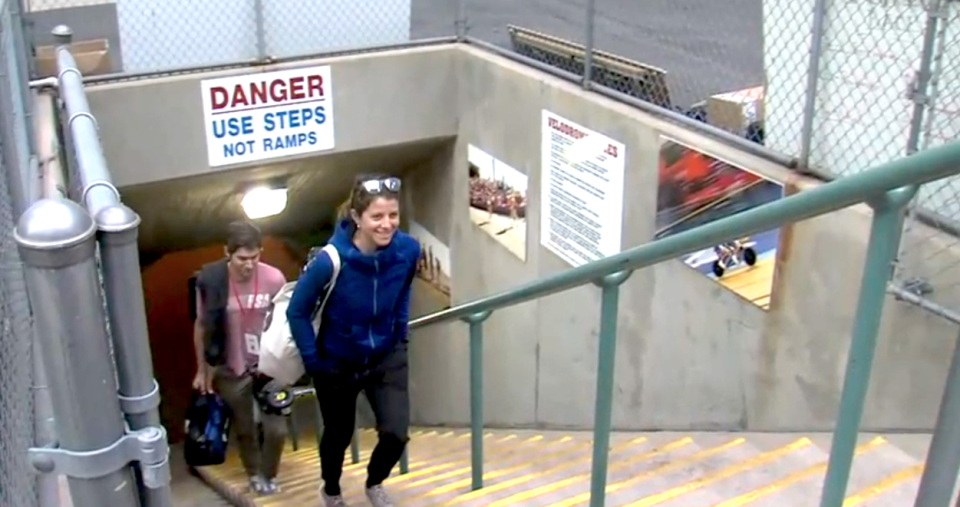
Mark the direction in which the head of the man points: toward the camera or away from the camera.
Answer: toward the camera

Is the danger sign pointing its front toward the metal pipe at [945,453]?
yes

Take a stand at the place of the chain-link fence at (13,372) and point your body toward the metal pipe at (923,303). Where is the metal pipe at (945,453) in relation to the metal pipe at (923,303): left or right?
right

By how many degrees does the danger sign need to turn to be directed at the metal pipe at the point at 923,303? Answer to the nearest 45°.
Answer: approximately 45° to its left

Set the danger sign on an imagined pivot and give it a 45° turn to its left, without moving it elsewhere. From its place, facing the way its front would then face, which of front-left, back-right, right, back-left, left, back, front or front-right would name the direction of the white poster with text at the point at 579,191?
front

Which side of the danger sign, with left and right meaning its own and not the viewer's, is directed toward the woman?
front

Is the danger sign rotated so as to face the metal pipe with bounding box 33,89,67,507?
yes

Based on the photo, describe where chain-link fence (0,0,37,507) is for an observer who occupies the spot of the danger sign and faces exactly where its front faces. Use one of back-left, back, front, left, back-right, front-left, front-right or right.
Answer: front

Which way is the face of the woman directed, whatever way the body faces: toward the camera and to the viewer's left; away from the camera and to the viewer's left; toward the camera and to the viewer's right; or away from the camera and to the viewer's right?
toward the camera and to the viewer's right

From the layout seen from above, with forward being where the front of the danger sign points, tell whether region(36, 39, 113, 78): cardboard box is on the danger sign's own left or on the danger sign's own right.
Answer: on the danger sign's own right

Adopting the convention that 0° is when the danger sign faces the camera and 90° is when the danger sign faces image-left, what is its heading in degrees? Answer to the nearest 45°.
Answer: approximately 0°

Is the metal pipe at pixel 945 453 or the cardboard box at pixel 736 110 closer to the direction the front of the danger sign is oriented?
the metal pipe

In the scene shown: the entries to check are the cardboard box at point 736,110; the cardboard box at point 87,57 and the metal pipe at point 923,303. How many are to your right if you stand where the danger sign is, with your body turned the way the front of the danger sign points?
1

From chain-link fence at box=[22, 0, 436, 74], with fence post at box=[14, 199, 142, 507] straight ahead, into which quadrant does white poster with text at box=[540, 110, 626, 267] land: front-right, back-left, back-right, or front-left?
front-left

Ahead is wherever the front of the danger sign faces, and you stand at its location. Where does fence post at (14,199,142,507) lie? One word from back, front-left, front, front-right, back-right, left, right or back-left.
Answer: front
